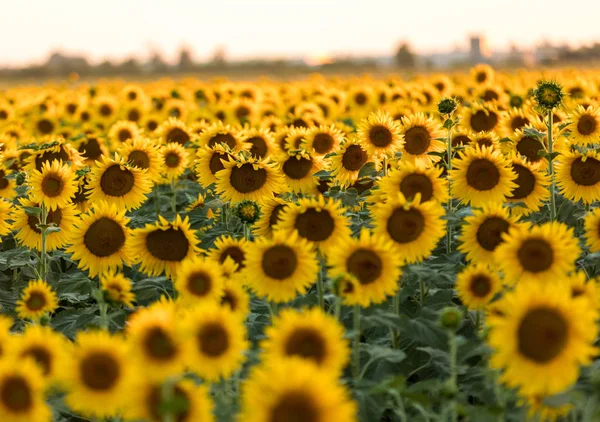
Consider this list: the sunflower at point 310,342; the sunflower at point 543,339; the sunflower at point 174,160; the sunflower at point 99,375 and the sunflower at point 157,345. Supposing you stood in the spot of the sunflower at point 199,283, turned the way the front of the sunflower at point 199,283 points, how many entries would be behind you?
1

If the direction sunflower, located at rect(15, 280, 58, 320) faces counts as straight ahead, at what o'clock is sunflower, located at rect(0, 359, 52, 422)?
sunflower, located at rect(0, 359, 52, 422) is roughly at 12 o'clock from sunflower, located at rect(15, 280, 58, 320).

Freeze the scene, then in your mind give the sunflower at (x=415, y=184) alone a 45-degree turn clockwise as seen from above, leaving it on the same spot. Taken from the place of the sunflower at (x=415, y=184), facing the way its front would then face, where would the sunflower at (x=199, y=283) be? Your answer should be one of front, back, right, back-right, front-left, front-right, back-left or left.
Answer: front

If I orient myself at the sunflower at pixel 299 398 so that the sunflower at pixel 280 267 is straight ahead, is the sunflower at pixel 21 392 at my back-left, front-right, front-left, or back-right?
front-left

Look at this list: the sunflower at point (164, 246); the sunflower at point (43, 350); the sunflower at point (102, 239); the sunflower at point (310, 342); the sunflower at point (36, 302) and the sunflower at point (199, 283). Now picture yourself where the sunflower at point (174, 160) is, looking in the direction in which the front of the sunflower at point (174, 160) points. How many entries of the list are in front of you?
6

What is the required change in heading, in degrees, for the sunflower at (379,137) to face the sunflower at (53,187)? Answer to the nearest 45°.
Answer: approximately 90° to its right

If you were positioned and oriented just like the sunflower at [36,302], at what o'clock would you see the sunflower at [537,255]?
the sunflower at [537,255] is roughly at 10 o'clock from the sunflower at [36,302].

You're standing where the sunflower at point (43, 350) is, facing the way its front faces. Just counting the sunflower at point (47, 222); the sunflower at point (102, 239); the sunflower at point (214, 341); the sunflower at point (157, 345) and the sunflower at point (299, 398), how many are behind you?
2

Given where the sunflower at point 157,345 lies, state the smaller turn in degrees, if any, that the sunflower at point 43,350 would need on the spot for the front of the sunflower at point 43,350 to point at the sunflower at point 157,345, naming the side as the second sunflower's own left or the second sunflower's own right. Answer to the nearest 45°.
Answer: approximately 45° to the second sunflower's own left

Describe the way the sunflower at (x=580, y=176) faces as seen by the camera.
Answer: facing the viewer

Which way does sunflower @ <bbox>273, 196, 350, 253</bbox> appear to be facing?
toward the camera

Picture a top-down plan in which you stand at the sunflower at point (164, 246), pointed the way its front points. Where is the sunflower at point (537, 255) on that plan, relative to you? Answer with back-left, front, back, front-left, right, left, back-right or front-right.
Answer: front-left

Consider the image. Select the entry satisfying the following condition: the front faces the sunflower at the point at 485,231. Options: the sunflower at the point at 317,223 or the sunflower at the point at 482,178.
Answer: the sunflower at the point at 482,178

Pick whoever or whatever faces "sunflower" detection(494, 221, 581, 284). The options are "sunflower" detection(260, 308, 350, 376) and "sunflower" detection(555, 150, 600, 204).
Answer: "sunflower" detection(555, 150, 600, 204)

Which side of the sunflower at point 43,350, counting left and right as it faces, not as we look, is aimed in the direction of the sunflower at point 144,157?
back

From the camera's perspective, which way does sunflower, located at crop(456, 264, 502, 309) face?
toward the camera
